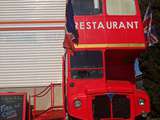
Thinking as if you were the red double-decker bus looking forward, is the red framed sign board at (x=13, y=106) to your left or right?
on your right

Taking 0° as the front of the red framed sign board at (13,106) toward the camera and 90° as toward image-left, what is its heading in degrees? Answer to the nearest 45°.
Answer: approximately 0°

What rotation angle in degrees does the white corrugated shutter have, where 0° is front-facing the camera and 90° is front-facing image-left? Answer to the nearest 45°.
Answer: approximately 0°
